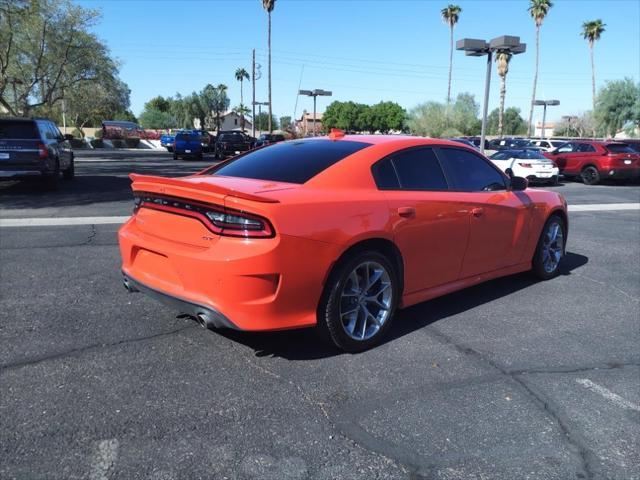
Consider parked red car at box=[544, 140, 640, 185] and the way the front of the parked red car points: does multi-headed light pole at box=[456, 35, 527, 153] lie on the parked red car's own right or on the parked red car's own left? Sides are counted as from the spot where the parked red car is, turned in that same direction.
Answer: on the parked red car's own left

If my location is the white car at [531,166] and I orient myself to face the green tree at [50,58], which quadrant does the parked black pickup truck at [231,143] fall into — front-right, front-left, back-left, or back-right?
front-right

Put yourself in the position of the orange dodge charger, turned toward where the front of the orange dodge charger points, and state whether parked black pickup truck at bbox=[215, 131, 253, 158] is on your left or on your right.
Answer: on your left

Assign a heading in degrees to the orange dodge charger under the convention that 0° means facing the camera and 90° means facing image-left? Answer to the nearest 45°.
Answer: approximately 225°

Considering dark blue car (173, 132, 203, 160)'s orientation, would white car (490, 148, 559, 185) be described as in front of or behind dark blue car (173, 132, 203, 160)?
behind

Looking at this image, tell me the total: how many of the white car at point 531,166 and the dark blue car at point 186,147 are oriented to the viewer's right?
0

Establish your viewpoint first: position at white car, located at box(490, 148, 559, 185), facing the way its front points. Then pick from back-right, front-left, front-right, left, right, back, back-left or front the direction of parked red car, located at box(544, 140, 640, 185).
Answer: right

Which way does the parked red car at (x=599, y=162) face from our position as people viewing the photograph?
facing away from the viewer and to the left of the viewer

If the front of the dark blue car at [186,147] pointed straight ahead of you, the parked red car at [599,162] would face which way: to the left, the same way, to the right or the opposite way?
the same way

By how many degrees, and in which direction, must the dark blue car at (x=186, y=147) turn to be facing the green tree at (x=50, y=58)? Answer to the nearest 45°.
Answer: approximately 90° to its left

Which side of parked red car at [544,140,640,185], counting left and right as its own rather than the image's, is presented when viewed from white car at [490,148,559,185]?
left

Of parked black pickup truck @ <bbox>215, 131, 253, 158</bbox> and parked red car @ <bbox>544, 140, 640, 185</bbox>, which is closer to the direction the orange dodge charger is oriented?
the parked red car

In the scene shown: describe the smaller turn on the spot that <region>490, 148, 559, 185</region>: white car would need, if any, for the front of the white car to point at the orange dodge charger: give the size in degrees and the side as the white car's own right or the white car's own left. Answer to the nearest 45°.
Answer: approximately 135° to the white car's own left

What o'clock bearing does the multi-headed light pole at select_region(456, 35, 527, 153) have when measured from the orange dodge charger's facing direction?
The multi-headed light pole is roughly at 11 o'clock from the orange dodge charger.

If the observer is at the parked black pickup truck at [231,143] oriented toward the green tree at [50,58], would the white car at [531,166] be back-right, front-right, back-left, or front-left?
back-left

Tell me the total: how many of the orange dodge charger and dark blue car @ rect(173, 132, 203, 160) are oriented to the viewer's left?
0

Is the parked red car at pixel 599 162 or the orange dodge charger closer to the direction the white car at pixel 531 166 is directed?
the parked red car

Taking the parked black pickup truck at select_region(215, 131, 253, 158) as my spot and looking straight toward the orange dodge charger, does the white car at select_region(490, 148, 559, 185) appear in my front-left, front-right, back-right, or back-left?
front-left

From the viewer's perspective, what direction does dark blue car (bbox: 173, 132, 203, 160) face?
away from the camera

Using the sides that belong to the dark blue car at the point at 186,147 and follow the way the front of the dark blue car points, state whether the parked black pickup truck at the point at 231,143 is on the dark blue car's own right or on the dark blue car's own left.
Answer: on the dark blue car's own right

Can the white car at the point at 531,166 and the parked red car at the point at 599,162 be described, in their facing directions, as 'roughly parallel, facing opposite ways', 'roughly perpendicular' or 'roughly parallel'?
roughly parallel
